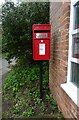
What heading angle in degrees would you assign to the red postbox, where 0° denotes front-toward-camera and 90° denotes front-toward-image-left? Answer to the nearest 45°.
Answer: approximately 0°
